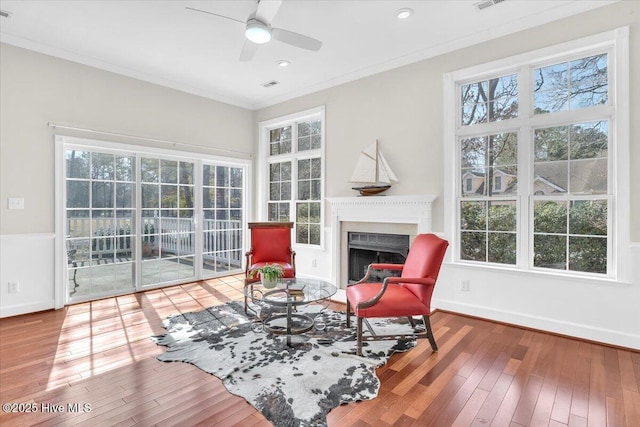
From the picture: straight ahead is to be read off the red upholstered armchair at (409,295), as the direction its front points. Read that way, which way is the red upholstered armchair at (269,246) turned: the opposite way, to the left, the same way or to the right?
to the left

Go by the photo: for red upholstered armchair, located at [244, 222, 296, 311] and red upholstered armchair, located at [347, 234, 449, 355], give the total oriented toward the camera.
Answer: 1

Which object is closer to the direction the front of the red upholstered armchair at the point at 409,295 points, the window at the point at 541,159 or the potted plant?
the potted plant

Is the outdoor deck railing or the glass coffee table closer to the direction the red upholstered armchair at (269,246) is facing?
the glass coffee table

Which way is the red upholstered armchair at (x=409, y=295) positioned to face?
to the viewer's left

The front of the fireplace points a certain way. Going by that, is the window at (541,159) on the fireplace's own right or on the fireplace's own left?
on the fireplace's own left

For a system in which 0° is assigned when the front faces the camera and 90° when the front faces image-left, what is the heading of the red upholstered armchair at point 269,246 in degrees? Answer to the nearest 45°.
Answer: approximately 0°

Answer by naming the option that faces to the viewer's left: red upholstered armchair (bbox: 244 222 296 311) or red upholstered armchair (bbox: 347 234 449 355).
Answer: red upholstered armchair (bbox: 347 234 449 355)

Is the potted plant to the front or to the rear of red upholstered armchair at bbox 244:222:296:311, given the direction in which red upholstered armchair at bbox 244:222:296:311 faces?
to the front

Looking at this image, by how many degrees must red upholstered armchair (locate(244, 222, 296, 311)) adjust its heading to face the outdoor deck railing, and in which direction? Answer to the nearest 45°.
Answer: approximately 135° to its right

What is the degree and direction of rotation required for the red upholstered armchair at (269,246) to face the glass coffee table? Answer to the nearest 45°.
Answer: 0° — it already faces it
